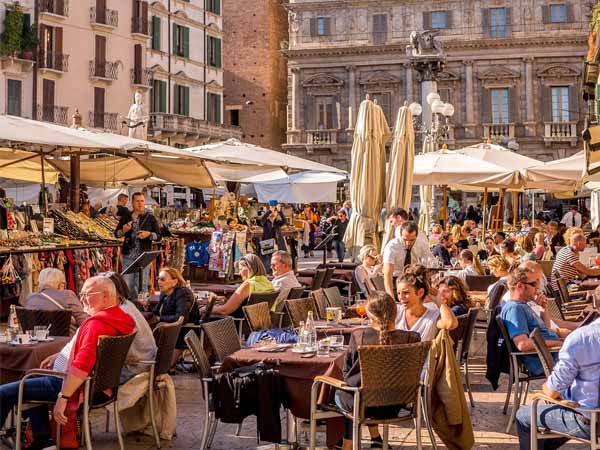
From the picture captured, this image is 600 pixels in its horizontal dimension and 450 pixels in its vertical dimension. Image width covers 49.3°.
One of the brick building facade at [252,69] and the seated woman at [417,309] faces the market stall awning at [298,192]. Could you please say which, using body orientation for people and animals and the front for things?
the brick building facade

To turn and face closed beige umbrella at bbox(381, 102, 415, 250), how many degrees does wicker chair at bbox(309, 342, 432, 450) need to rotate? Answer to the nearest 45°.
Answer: approximately 45° to its right

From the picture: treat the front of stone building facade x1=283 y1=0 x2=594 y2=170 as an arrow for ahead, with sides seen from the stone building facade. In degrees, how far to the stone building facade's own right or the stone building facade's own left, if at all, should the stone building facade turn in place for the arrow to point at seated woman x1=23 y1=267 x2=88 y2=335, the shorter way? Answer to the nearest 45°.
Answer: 0° — it already faces them

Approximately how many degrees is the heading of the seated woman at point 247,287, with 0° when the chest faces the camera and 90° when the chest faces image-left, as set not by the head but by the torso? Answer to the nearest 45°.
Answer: approximately 90°

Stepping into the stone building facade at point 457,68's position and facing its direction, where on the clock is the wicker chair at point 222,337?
The wicker chair is roughly at 12 o'clock from the stone building facade.

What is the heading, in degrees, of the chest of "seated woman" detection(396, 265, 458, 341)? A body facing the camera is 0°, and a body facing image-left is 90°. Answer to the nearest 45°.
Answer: approximately 45°

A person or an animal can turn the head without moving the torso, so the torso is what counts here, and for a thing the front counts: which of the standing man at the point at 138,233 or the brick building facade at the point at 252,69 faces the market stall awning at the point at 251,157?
the brick building facade

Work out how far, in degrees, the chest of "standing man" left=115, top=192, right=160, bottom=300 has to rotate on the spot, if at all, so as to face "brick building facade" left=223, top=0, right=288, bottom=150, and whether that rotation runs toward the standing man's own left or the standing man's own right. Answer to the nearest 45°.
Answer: approximately 180°

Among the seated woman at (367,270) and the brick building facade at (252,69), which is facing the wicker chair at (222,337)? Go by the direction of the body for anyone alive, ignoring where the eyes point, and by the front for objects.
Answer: the brick building facade

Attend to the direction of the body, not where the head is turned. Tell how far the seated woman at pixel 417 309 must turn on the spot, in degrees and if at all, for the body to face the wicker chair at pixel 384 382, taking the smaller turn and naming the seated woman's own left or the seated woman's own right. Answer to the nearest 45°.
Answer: approximately 45° to the seated woman's own left
